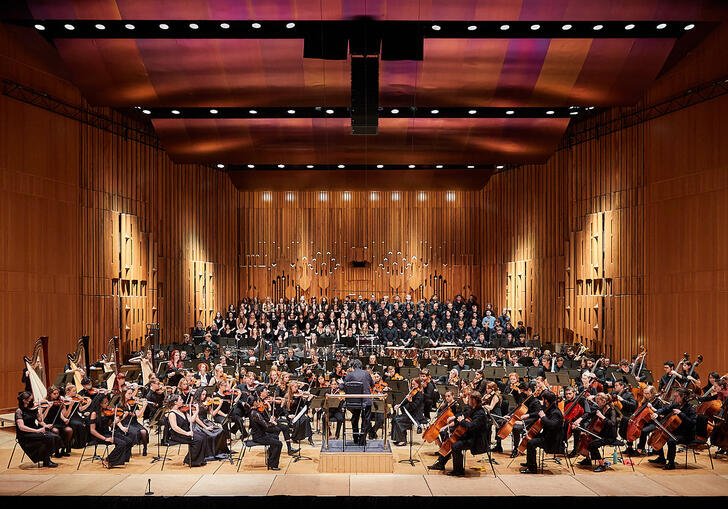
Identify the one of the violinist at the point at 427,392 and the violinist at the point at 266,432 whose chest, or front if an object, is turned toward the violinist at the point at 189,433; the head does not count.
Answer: the violinist at the point at 427,392

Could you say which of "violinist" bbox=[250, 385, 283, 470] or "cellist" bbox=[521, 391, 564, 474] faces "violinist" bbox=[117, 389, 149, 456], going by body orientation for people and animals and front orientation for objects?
the cellist

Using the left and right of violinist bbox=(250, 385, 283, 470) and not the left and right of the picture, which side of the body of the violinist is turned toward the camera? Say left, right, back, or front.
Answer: right

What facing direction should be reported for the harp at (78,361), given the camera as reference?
facing to the right of the viewer

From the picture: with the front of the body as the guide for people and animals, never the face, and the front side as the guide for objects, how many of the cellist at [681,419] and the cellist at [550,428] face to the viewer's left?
2

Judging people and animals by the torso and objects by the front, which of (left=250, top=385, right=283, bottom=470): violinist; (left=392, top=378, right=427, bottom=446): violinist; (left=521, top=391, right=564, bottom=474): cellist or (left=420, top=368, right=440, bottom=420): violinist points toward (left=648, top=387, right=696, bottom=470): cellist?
(left=250, top=385, right=283, bottom=470): violinist

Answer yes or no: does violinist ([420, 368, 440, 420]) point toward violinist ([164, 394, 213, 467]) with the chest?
yes

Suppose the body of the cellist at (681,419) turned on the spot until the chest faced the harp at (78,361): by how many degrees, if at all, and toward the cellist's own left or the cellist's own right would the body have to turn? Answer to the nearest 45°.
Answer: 0° — they already face it

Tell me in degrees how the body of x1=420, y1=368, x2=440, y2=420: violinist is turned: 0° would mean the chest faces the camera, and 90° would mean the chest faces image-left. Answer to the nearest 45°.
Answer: approximately 45°

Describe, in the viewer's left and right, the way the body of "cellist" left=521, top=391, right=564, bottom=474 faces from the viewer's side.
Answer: facing to the left of the viewer

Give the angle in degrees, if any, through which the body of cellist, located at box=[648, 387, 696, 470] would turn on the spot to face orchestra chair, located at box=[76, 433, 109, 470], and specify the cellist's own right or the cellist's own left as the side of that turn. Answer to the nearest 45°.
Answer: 0° — they already face it

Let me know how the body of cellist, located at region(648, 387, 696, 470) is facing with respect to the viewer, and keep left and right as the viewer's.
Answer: facing to the left of the viewer
